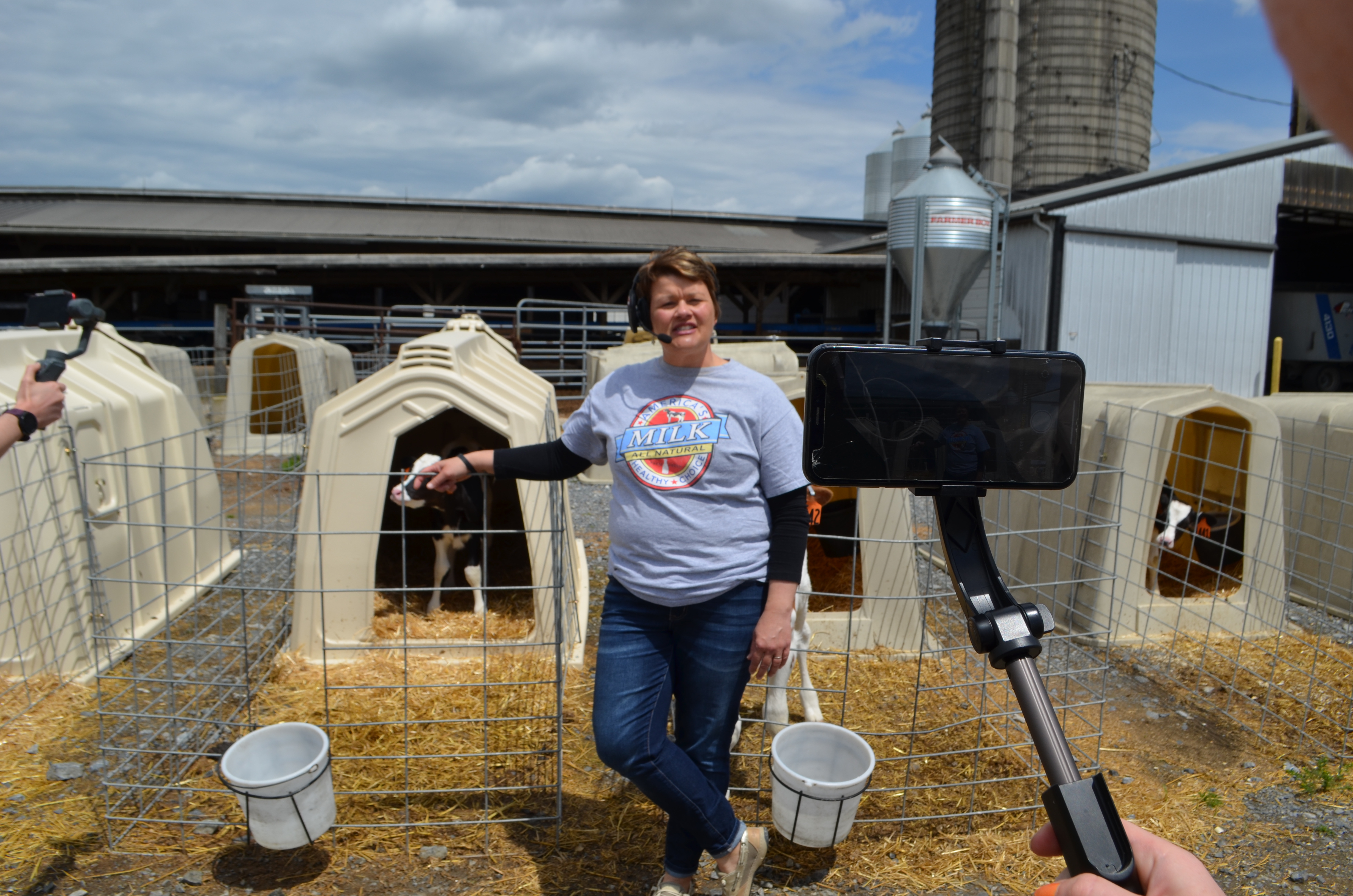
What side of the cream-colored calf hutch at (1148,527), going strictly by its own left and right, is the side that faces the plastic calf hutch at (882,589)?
right

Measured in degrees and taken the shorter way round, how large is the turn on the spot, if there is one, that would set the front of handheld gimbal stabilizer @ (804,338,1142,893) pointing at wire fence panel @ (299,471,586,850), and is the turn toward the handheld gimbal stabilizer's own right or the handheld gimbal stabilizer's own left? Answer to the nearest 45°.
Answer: approximately 135° to the handheld gimbal stabilizer's own right

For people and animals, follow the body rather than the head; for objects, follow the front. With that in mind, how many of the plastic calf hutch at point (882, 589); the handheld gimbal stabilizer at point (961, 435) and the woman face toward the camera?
3

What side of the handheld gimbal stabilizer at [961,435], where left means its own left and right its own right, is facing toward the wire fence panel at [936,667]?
back

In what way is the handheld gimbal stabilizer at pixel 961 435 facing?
toward the camera

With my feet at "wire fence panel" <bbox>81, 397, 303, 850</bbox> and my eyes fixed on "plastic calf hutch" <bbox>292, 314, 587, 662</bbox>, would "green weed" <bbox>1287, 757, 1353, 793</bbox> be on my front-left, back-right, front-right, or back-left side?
front-right

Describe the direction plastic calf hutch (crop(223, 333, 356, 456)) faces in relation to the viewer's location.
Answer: facing the viewer and to the left of the viewer

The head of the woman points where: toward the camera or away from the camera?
toward the camera

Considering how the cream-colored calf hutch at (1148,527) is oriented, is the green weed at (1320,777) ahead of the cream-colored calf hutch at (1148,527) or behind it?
ahead

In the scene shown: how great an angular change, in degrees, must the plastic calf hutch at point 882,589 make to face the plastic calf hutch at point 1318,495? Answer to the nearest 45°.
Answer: approximately 135° to its left
